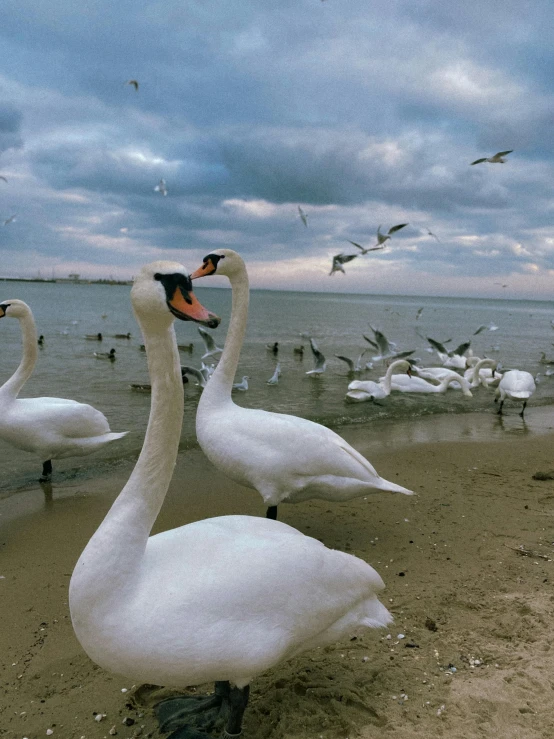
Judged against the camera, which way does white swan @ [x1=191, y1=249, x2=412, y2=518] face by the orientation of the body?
to the viewer's left

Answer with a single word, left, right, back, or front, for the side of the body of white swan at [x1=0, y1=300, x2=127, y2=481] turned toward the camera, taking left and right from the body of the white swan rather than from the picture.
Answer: left

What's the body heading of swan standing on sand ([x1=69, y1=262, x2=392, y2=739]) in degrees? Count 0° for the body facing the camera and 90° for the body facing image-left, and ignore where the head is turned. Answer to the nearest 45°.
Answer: approximately 90°

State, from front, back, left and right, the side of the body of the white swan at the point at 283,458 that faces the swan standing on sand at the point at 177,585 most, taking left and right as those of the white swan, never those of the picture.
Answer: left

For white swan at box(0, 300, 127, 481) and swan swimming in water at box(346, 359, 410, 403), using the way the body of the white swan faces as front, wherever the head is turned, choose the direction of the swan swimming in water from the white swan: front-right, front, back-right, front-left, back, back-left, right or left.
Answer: back-right

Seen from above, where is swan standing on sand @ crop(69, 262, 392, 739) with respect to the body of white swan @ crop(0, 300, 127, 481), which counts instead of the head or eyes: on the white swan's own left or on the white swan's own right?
on the white swan's own left
